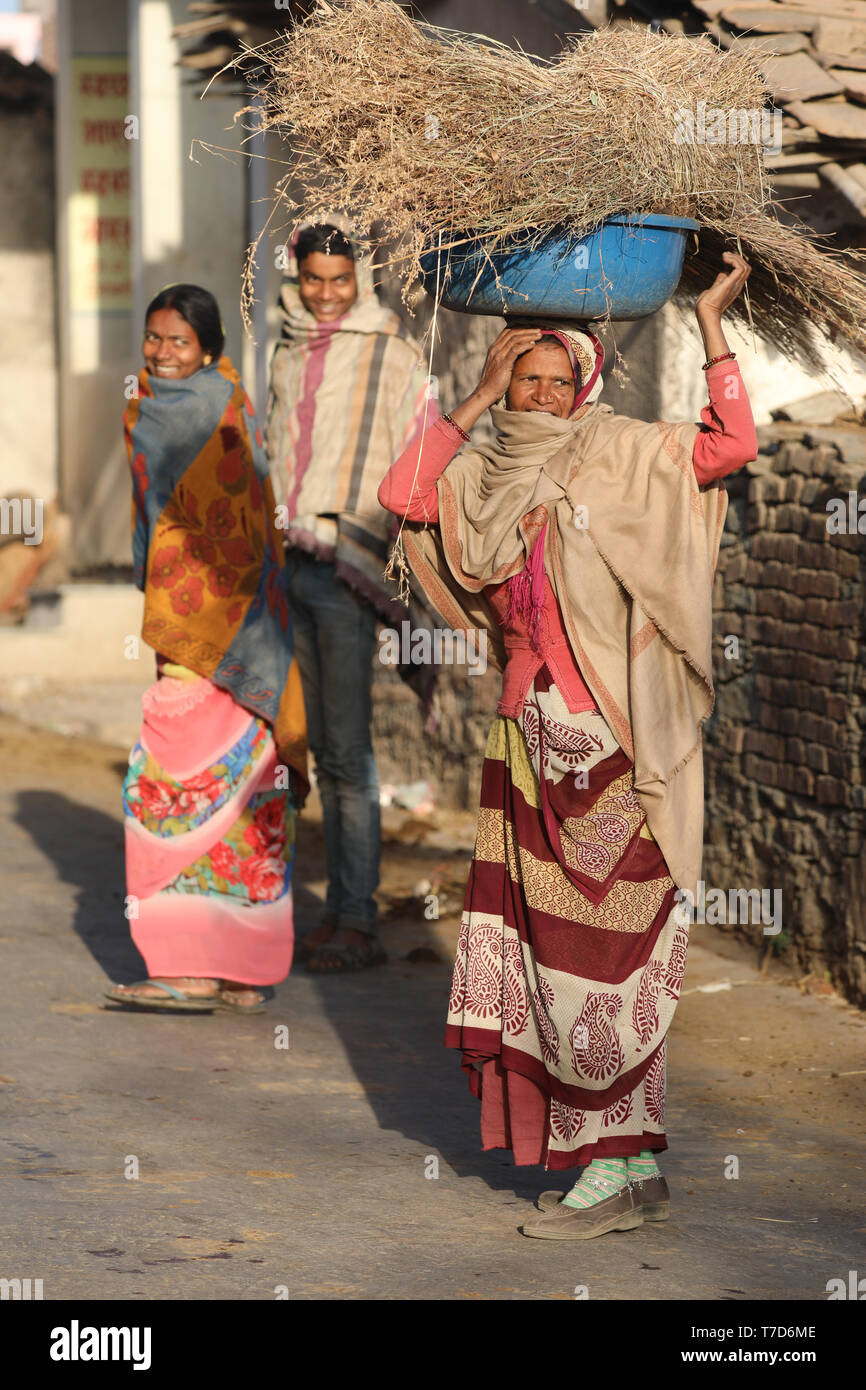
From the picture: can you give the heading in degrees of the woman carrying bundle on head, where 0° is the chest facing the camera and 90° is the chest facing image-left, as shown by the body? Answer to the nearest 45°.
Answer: approximately 45°

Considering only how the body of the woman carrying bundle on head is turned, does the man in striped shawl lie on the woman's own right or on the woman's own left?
on the woman's own right
